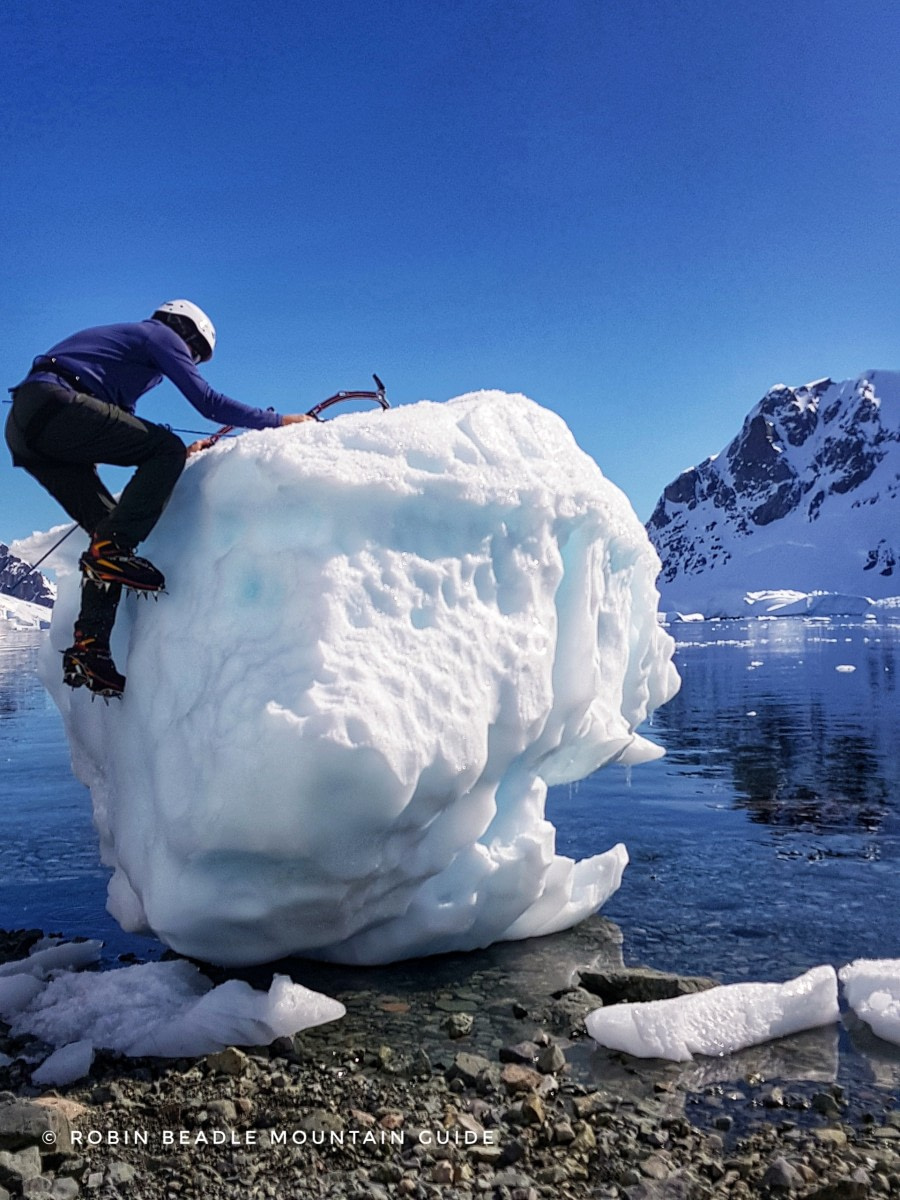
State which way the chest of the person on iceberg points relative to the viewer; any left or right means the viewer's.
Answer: facing to the right of the viewer

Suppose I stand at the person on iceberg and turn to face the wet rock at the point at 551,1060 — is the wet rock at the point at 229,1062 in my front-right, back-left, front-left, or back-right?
front-right

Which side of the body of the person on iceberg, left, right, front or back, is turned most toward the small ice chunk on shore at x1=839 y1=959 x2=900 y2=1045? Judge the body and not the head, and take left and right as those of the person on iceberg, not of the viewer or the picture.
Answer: front
